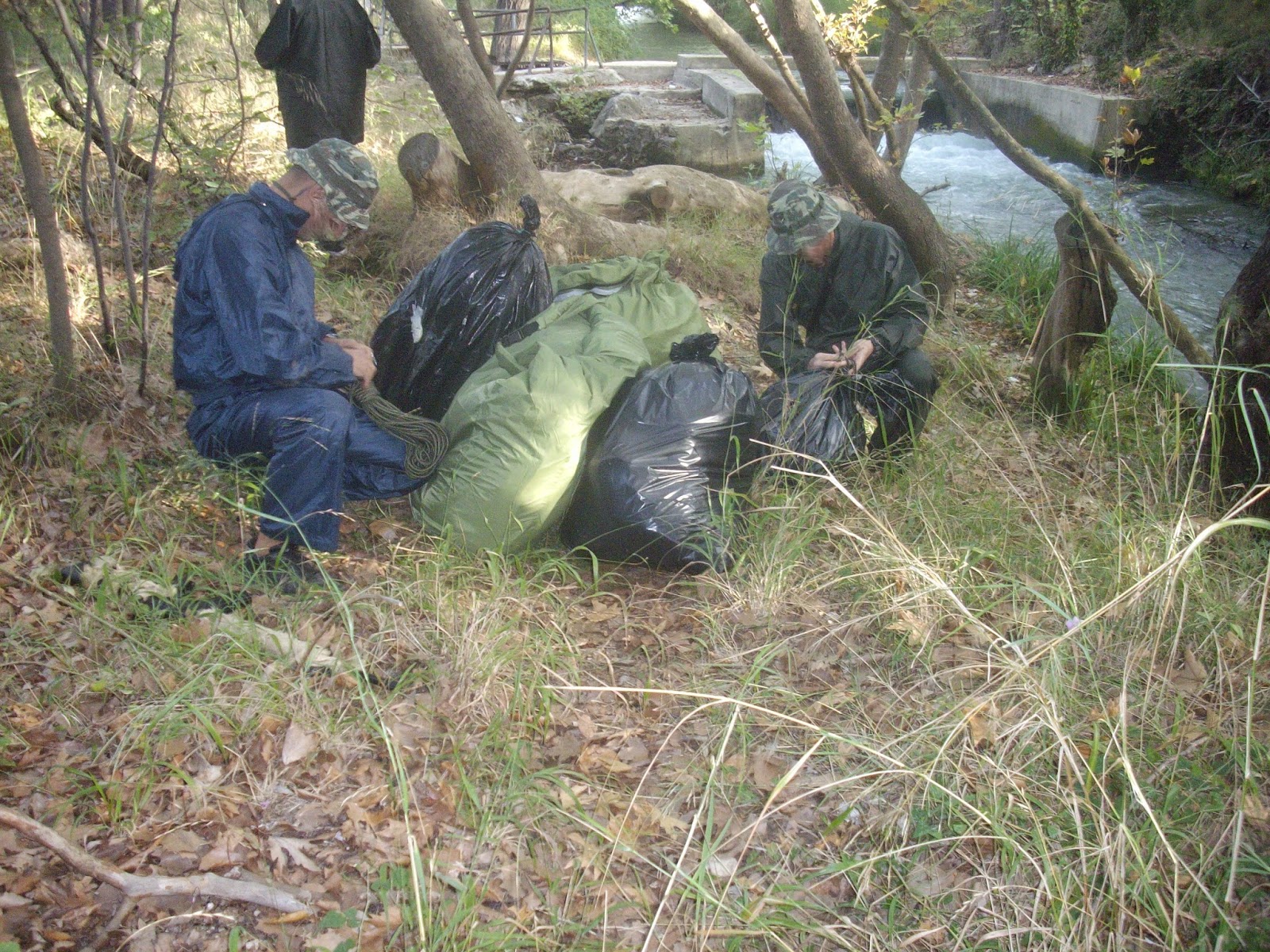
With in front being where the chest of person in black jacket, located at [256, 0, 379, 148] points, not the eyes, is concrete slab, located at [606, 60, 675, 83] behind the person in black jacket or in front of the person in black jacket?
in front

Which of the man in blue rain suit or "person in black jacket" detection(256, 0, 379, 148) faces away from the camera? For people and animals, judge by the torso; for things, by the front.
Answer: the person in black jacket

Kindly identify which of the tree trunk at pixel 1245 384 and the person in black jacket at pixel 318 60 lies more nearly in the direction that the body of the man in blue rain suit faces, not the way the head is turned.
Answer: the tree trunk

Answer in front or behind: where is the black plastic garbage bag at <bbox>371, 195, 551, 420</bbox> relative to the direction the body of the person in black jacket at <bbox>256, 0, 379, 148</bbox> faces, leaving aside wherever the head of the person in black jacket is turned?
behind

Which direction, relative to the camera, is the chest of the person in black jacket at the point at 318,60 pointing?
away from the camera

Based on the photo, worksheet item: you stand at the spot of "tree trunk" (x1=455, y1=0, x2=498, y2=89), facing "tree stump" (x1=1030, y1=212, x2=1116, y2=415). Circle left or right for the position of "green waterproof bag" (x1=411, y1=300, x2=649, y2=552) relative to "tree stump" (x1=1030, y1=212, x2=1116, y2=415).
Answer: right

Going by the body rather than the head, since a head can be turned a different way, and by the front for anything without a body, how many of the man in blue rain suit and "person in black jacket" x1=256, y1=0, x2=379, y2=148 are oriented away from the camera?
1

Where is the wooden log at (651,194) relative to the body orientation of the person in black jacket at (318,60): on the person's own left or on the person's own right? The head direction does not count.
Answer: on the person's own right

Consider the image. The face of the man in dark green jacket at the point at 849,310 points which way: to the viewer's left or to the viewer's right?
to the viewer's left

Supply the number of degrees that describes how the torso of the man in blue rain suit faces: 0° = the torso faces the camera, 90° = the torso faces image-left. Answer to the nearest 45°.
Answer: approximately 270°

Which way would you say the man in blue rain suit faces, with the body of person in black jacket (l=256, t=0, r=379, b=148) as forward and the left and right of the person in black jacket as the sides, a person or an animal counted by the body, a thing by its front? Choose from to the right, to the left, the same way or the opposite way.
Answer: to the right
